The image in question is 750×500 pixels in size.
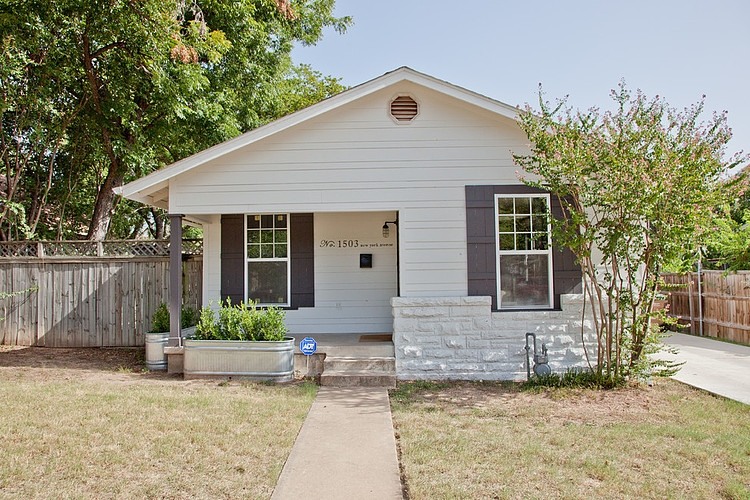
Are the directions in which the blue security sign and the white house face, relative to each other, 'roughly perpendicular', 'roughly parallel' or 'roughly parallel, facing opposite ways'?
roughly parallel

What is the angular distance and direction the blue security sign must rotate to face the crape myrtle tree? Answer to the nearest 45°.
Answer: approximately 45° to its left

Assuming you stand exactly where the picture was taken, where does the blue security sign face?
facing the viewer

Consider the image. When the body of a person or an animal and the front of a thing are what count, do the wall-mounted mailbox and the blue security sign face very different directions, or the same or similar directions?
same or similar directions

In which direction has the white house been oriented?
toward the camera

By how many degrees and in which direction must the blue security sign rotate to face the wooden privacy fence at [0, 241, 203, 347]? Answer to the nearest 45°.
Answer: approximately 135° to its right

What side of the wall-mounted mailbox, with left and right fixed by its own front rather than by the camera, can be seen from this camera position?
front

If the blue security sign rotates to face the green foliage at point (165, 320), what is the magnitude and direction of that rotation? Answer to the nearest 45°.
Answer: approximately 135° to its right
